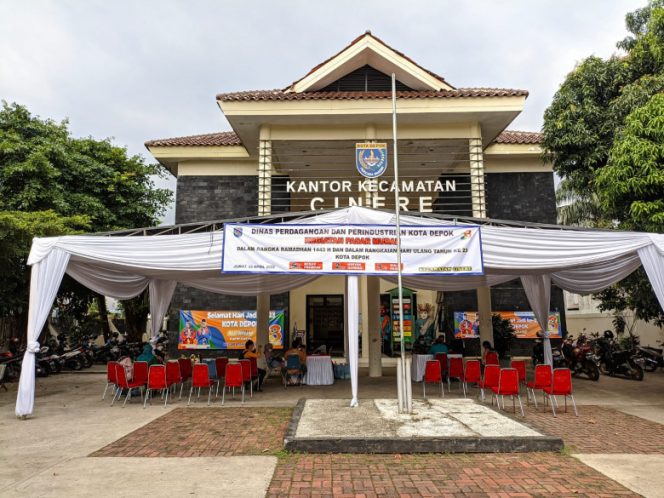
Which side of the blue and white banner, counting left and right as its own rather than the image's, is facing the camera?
front

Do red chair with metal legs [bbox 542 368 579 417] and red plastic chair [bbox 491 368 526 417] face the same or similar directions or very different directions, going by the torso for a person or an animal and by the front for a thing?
same or similar directions

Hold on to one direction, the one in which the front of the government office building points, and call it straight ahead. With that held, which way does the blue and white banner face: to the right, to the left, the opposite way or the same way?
the same way

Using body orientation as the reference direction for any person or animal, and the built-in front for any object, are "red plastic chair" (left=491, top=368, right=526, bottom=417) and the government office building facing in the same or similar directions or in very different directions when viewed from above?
very different directions

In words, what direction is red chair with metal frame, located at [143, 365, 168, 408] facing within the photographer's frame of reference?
facing away from the viewer

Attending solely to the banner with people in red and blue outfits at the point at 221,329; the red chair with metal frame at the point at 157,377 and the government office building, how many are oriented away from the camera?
1

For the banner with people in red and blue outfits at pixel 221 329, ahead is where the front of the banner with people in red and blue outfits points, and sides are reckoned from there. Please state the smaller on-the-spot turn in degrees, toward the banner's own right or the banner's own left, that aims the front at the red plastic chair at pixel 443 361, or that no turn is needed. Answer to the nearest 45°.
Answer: approximately 45° to the banner's own left

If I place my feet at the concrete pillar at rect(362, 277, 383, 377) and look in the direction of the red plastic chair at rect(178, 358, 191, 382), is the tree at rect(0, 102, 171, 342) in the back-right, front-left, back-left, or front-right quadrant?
front-right

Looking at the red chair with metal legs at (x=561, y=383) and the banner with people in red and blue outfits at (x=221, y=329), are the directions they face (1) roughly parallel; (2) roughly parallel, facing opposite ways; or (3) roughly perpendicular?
roughly parallel, facing opposite ways

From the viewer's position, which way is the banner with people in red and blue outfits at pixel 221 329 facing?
facing the viewer

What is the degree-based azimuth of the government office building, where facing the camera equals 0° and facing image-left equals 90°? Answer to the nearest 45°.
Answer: approximately 0°

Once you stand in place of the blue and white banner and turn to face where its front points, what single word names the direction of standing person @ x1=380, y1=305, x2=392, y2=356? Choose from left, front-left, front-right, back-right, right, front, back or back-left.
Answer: back

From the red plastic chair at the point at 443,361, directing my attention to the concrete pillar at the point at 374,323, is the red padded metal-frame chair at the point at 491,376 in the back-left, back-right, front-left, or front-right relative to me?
back-left
